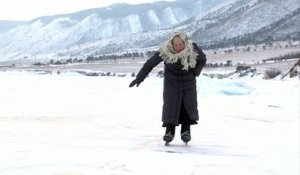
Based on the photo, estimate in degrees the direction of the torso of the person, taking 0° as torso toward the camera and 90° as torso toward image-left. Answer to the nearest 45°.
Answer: approximately 0°
